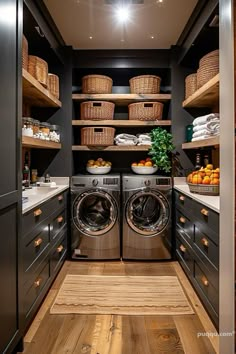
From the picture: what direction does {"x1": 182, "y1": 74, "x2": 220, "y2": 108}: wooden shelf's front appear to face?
to the viewer's left

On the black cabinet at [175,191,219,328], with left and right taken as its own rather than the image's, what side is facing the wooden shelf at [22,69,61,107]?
front

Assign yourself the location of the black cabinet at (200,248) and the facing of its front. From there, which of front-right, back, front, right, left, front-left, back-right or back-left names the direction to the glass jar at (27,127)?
front

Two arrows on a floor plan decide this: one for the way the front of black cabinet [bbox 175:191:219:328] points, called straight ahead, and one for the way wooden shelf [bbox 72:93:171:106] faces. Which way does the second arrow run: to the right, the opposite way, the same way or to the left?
to the left

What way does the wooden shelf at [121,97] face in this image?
toward the camera

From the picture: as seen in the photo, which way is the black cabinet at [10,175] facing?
to the viewer's right

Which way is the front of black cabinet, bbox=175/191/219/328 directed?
to the viewer's left

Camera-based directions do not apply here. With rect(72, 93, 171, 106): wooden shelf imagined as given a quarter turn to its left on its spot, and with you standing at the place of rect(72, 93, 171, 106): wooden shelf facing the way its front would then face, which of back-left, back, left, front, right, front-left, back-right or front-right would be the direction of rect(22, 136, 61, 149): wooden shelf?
back-right

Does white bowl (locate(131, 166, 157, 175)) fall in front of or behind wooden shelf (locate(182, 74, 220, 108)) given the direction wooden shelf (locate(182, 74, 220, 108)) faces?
in front

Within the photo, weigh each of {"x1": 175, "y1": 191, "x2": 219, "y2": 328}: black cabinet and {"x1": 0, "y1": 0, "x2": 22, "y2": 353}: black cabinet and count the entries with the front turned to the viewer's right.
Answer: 1

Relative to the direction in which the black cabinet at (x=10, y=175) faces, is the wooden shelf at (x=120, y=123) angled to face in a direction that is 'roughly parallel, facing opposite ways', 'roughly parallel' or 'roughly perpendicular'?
roughly perpendicular

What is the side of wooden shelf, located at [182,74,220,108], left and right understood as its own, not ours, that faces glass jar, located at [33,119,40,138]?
front

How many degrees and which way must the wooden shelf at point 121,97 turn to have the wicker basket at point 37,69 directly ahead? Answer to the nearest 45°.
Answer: approximately 45° to its right

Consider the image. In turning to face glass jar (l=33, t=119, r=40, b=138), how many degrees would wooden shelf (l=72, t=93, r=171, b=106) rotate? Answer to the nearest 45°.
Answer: approximately 45° to its right
